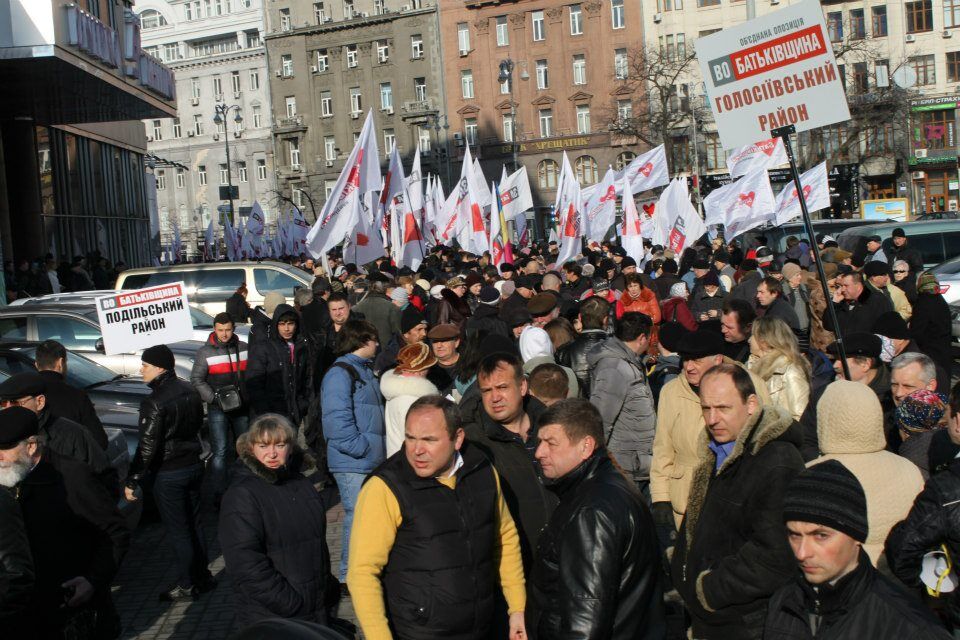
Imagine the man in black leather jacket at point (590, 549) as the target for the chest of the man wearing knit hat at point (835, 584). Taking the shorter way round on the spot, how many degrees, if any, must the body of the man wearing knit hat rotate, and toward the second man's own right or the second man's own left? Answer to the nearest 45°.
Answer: approximately 90° to the second man's own right

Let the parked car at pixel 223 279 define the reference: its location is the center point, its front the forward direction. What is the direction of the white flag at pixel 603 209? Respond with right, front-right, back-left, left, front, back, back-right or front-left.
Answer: front

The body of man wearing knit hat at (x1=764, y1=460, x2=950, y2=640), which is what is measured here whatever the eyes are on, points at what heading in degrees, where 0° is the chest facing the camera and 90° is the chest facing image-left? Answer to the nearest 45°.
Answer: approximately 45°

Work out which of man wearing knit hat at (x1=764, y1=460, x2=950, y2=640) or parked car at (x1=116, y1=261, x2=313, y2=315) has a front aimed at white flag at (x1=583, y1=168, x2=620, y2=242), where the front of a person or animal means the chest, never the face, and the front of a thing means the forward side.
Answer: the parked car

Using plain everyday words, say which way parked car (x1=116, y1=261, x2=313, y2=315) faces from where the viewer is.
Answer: facing to the right of the viewer

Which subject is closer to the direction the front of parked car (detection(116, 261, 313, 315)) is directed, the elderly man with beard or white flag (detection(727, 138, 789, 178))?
the white flag

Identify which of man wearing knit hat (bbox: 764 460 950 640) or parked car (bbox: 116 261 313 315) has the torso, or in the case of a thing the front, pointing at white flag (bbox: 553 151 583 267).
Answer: the parked car

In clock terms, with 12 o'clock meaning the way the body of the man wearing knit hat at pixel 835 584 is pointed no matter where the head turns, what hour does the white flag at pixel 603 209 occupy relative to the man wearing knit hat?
The white flag is roughly at 4 o'clock from the man wearing knit hat.

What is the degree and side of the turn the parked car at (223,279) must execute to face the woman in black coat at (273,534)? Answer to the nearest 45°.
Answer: approximately 90° to its right

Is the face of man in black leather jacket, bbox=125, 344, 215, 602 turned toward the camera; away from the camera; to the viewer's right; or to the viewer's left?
to the viewer's left

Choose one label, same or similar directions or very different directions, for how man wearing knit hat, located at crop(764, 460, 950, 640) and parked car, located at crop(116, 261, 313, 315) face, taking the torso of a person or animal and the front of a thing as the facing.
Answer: very different directions

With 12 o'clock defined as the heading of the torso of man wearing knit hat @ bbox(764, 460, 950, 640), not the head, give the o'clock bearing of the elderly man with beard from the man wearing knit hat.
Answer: The elderly man with beard is roughly at 2 o'clock from the man wearing knit hat.

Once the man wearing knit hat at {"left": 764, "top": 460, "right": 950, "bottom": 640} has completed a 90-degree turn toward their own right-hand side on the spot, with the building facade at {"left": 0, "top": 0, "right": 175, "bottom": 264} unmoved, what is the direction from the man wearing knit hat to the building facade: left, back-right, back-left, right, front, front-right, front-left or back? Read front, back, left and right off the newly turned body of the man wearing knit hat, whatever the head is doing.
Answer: front

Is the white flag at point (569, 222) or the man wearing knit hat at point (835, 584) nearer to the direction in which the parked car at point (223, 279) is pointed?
the white flag

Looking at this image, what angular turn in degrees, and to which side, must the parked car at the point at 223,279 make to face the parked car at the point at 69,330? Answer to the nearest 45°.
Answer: approximately 90° to its right

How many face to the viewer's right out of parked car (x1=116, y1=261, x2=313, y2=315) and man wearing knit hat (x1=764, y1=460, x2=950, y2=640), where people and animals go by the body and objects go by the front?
1
